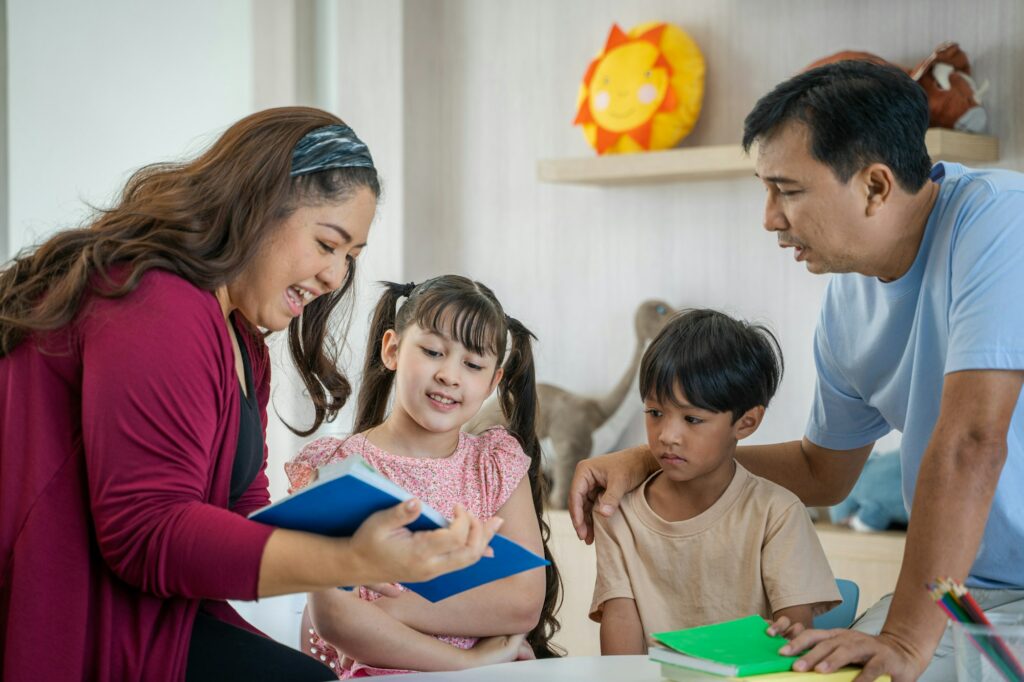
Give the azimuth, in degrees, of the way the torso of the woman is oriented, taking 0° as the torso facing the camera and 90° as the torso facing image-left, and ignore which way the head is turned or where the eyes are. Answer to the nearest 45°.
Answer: approximately 270°

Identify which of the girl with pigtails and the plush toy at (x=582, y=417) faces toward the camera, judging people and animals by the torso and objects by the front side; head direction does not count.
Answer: the girl with pigtails

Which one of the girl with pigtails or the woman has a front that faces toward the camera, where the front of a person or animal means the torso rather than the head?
the girl with pigtails

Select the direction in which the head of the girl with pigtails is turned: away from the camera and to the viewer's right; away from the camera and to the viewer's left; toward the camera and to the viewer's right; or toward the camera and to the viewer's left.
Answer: toward the camera and to the viewer's left

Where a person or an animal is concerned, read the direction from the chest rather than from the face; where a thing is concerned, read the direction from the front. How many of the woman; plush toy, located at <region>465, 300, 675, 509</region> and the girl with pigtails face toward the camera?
1

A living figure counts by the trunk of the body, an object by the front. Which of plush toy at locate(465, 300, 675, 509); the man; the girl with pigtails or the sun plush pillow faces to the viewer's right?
the plush toy

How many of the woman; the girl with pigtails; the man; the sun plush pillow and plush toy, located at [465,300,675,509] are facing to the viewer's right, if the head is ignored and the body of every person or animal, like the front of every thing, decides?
2

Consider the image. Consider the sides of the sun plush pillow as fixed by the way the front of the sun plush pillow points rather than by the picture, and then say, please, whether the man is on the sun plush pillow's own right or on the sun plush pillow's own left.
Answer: on the sun plush pillow's own left

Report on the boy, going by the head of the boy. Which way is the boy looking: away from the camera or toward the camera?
toward the camera

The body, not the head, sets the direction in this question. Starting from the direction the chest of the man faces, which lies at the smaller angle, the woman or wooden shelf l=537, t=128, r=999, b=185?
the woman

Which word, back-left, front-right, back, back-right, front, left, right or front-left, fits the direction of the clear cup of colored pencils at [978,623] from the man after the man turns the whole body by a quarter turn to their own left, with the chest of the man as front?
front-right

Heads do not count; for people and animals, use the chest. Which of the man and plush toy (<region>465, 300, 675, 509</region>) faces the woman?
the man

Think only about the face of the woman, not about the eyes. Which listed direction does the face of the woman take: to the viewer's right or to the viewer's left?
to the viewer's right

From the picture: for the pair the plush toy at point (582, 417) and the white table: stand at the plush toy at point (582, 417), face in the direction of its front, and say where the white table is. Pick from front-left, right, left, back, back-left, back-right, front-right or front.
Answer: right
